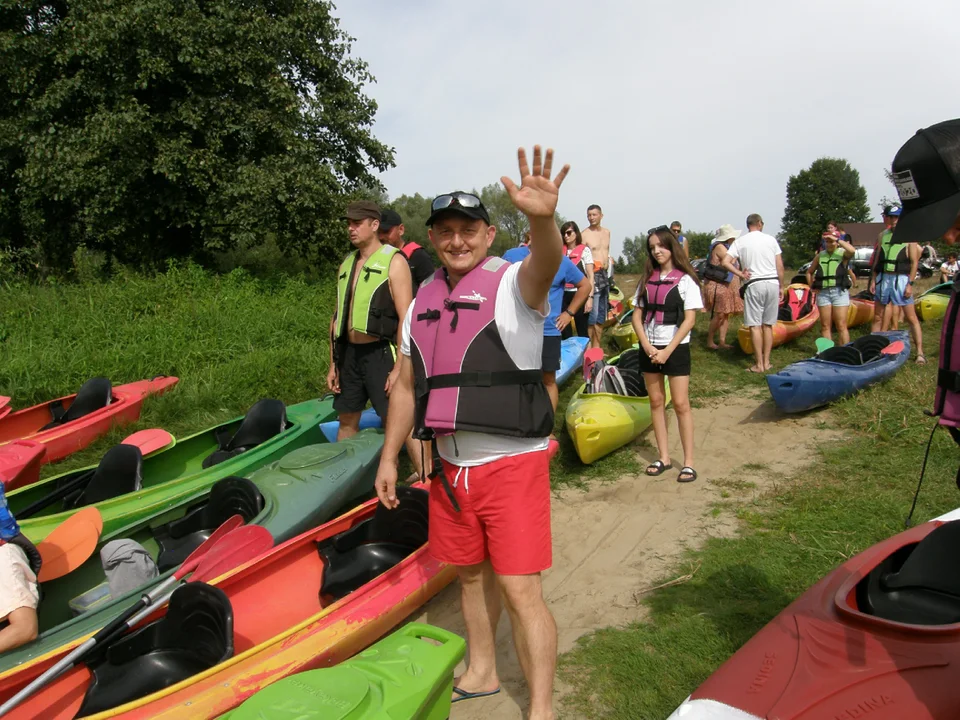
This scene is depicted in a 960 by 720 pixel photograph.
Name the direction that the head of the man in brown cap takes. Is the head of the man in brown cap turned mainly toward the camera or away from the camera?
toward the camera

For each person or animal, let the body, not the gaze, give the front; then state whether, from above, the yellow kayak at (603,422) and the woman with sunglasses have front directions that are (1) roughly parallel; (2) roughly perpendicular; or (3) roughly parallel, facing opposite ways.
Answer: roughly parallel

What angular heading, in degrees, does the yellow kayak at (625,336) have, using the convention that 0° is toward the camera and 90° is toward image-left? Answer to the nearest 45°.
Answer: approximately 0°

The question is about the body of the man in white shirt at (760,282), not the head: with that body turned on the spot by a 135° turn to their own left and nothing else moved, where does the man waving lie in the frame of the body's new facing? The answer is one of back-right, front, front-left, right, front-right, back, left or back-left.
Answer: front-left

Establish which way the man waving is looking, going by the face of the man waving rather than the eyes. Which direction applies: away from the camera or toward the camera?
toward the camera

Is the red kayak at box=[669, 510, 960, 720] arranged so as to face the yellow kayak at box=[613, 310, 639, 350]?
no

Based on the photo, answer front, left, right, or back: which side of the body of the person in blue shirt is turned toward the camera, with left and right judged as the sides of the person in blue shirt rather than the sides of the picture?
front

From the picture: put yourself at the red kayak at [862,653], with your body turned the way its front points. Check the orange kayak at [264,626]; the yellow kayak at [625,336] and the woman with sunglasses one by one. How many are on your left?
0

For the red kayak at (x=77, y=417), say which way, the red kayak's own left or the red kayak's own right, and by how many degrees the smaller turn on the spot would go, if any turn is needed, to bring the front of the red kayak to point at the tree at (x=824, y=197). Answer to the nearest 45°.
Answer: approximately 180°

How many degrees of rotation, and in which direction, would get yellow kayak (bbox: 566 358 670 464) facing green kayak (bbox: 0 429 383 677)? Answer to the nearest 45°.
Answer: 0° — it already faces it

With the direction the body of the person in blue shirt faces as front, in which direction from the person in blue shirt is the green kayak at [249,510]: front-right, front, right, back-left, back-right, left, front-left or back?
front-right
